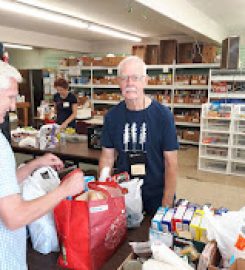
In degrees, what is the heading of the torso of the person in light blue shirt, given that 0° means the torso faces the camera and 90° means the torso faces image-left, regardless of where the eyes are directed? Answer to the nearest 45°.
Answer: approximately 270°

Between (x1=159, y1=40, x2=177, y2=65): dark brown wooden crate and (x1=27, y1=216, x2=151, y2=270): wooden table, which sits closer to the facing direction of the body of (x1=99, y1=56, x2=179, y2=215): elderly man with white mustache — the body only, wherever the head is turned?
the wooden table

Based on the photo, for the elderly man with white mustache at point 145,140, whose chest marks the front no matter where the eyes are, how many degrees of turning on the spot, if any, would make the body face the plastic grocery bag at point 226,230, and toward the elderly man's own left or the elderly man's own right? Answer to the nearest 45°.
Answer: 0° — they already face it

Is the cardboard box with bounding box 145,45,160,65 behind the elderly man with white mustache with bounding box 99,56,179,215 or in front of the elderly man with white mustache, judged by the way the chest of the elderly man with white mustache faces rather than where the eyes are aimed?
behind

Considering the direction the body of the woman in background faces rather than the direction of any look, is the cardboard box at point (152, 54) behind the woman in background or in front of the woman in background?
behind

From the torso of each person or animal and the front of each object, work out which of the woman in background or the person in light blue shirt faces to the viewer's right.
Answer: the person in light blue shirt

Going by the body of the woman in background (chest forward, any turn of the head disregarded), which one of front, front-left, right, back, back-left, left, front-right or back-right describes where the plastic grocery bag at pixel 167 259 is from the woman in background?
front-left

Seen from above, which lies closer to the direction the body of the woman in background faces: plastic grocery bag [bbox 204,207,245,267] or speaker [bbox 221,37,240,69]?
the plastic grocery bag

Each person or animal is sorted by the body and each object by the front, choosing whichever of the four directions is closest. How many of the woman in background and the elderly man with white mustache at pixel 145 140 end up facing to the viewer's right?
0

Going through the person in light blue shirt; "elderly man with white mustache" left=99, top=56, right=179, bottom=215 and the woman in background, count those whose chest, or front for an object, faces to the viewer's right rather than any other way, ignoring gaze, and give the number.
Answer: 1

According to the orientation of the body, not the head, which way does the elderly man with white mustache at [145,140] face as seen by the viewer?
toward the camera

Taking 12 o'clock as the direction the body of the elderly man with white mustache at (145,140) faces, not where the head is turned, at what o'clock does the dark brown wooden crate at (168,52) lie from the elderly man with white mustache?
The dark brown wooden crate is roughly at 6 o'clock from the elderly man with white mustache.

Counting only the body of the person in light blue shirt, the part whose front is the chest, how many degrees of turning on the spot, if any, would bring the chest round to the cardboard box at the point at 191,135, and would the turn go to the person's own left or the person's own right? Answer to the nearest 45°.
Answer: approximately 45° to the person's own left
